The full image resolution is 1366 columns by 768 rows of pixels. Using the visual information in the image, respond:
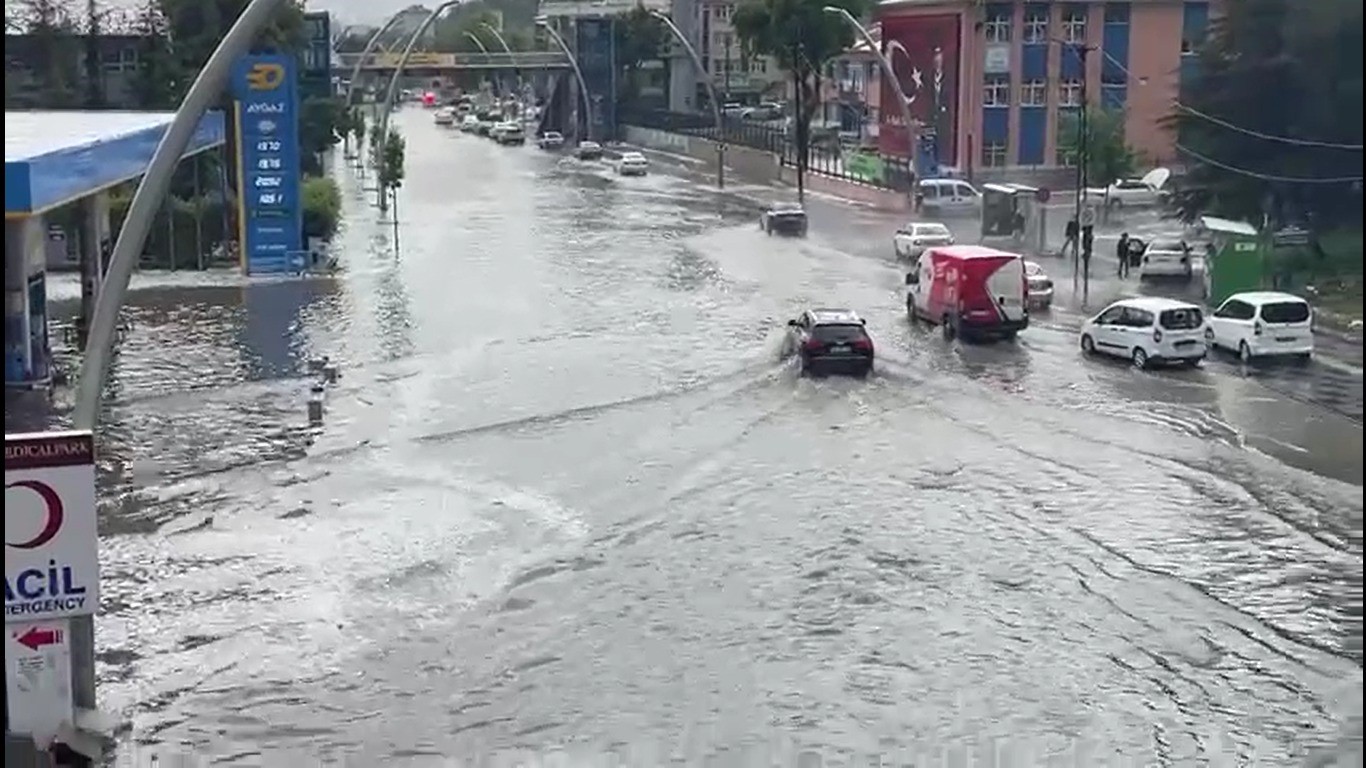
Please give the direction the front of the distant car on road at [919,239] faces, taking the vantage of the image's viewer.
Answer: facing away from the viewer and to the left of the viewer

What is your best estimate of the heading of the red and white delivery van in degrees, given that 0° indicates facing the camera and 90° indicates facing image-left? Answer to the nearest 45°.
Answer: approximately 135°

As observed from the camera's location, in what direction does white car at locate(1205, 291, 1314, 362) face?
facing away from the viewer and to the left of the viewer

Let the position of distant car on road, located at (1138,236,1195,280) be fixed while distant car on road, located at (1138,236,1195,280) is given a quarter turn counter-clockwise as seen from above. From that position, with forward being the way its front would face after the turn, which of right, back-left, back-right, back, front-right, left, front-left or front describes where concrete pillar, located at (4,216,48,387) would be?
front-left

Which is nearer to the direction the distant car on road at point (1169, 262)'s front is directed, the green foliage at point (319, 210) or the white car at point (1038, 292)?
the green foliage

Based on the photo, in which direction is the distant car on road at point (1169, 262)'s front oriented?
away from the camera
